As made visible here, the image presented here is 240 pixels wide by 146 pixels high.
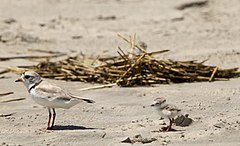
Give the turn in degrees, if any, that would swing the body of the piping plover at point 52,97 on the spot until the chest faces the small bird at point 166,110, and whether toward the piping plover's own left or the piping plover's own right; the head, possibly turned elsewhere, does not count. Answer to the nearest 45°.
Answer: approximately 180°

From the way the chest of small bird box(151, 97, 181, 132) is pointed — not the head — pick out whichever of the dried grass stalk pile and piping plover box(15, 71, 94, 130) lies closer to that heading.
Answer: the piping plover

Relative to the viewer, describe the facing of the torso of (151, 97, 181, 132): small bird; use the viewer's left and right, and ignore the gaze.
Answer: facing to the left of the viewer

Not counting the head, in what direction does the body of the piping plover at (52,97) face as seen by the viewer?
to the viewer's left

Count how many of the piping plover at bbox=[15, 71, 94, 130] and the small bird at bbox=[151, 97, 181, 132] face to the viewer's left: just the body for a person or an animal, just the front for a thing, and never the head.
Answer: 2

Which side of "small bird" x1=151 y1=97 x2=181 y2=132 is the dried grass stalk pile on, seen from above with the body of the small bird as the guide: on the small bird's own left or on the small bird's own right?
on the small bird's own right

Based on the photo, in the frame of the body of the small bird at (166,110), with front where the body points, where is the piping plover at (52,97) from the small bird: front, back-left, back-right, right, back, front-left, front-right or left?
front
